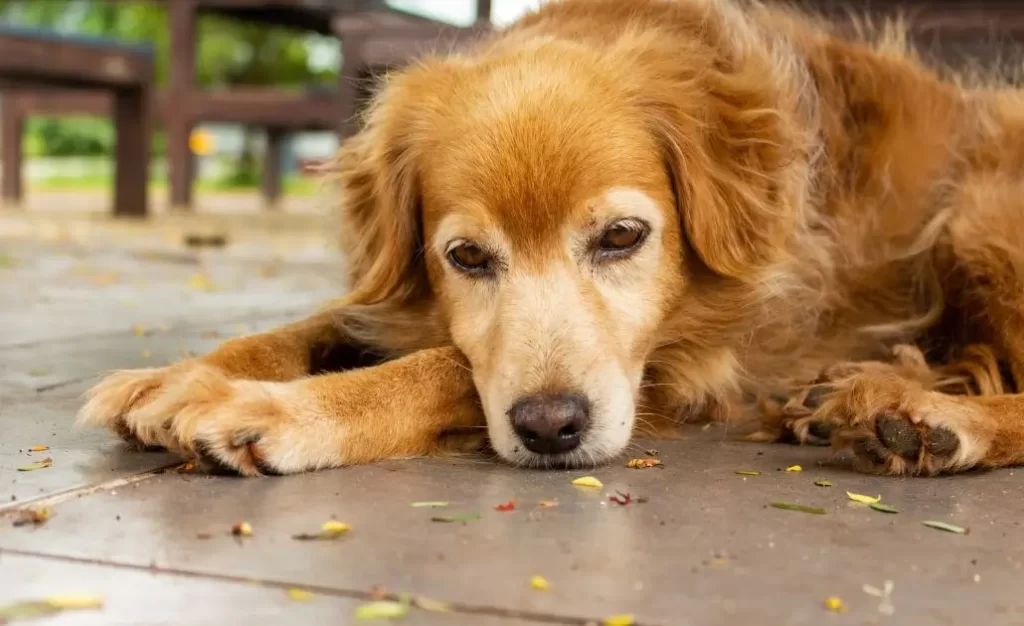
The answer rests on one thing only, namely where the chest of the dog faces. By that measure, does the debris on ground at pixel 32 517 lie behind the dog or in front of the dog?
in front

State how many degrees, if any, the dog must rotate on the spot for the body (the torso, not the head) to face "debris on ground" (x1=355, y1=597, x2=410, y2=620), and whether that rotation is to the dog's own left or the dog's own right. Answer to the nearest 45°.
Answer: approximately 45° to the dog's own left

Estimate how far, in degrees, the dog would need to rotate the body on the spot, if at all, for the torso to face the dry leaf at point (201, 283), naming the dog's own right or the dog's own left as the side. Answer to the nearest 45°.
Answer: approximately 90° to the dog's own right

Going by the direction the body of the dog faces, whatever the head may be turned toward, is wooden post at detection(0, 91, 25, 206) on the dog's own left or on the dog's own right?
on the dog's own right

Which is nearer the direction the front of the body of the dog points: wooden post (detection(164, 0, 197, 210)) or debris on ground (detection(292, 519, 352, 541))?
the debris on ground

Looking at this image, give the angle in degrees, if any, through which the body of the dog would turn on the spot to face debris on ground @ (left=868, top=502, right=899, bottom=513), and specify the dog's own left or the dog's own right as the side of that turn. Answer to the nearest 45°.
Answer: approximately 90° to the dog's own left

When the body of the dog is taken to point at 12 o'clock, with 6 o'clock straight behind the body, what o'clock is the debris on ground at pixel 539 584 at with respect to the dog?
The debris on ground is roughly at 11 o'clock from the dog.

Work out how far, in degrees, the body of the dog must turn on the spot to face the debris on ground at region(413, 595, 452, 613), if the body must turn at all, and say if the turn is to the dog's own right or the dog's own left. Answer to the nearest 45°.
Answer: approximately 45° to the dog's own left

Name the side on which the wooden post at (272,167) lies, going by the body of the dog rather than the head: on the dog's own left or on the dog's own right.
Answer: on the dog's own right

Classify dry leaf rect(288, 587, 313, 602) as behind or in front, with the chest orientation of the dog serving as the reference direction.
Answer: in front

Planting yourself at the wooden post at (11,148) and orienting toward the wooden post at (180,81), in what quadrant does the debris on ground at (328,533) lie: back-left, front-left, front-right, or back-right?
front-right

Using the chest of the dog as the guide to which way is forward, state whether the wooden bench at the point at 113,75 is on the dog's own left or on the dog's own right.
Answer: on the dog's own right

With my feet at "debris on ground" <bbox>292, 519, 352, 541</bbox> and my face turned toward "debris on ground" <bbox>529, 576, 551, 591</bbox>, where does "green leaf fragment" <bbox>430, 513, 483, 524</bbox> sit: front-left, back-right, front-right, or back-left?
front-left

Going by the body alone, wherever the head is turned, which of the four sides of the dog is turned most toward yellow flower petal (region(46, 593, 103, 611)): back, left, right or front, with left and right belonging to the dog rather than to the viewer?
front

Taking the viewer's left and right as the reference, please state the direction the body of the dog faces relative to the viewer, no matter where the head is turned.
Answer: facing the viewer and to the left of the viewer

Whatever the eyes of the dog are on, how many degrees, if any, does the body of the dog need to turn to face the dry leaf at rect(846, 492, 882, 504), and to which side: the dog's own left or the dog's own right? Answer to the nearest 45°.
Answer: approximately 90° to the dog's own left
